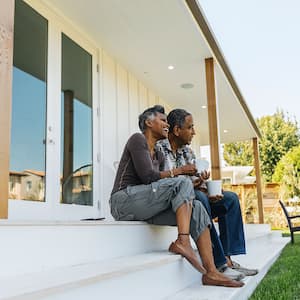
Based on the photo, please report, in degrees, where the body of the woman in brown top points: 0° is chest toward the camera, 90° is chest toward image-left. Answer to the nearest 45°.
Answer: approximately 270°

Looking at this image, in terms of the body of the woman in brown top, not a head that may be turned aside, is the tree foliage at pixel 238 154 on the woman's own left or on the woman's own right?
on the woman's own left

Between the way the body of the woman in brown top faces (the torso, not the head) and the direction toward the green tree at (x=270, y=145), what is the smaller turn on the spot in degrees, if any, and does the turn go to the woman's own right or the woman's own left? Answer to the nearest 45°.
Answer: approximately 90° to the woman's own left

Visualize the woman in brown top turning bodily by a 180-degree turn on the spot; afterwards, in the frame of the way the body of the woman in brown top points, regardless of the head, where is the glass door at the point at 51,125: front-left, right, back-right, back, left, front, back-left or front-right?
front-right

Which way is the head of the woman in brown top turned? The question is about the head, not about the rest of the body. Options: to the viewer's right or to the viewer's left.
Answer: to the viewer's right

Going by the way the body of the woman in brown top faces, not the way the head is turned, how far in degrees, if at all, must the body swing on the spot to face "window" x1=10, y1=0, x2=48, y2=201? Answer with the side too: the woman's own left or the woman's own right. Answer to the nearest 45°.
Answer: approximately 135° to the woman's own left
